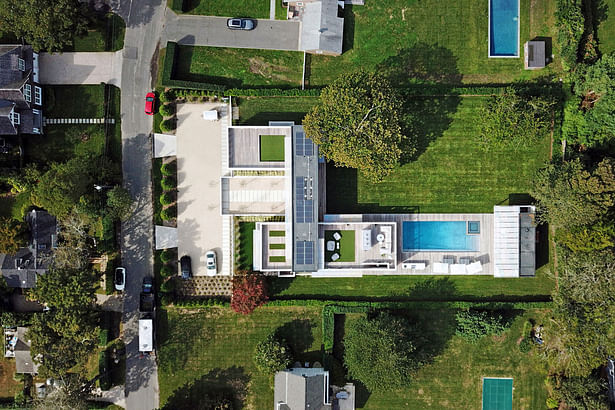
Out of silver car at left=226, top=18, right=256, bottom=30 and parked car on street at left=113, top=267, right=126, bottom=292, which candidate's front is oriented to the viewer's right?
the silver car

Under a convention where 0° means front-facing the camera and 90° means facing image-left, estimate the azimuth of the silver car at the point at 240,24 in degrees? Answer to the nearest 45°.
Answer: approximately 270°

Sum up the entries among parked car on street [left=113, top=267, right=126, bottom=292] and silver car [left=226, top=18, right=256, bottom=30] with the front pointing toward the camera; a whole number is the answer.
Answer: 1

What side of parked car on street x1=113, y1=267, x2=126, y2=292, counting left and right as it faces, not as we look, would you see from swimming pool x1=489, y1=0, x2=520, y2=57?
left

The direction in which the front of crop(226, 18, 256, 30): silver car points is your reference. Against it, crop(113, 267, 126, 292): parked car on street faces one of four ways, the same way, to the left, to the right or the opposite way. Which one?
to the right

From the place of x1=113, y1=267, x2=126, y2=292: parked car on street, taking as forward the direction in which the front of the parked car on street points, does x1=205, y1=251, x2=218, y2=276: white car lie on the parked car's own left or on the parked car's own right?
on the parked car's own left
